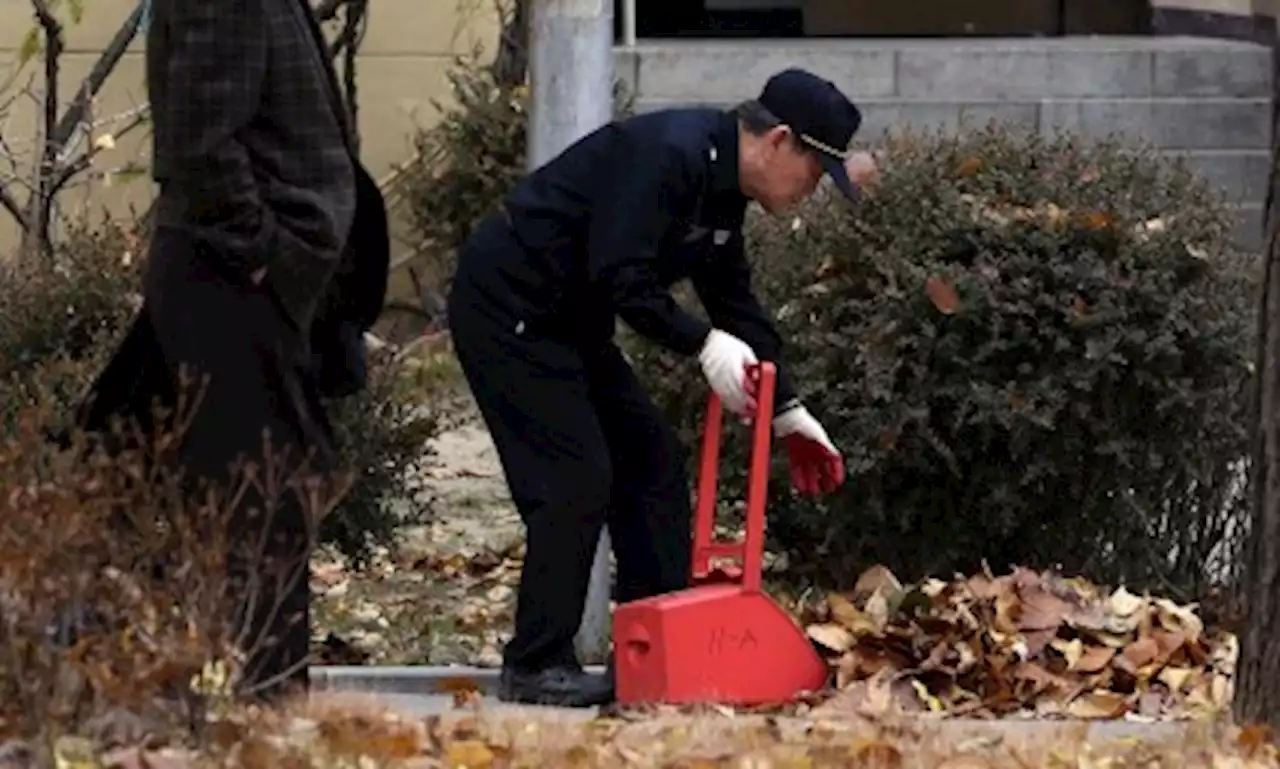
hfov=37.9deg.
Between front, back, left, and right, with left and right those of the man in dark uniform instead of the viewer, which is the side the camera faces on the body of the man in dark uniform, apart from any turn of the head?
right

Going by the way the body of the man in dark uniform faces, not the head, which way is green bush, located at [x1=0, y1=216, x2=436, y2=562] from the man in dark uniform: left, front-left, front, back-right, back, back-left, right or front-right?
back-left

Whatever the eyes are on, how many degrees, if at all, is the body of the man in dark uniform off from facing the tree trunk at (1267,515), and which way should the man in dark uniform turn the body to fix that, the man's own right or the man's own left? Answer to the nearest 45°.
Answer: approximately 45° to the man's own right

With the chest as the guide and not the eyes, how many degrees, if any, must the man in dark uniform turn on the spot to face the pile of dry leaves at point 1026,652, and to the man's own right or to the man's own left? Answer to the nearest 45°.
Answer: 0° — they already face it

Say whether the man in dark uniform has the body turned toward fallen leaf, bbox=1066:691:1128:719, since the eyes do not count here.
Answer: yes

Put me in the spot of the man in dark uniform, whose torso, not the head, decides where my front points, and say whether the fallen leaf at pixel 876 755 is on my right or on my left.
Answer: on my right

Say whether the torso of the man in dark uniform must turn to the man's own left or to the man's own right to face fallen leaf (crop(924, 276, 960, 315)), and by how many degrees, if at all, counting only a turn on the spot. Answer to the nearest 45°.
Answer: approximately 45° to the man's own left
